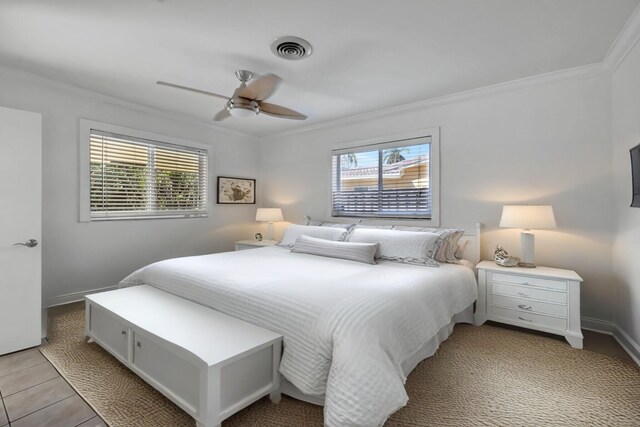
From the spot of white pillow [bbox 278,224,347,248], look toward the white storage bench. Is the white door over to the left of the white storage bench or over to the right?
right

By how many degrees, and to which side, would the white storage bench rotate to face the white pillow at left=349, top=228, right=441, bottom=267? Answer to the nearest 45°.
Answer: approximately 135° to its left

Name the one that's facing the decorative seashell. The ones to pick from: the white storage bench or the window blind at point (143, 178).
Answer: the window blind

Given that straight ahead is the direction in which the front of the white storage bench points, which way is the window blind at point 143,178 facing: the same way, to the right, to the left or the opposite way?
to the left

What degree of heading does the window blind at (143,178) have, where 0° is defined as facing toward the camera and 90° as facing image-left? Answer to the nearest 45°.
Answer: approximately 315°

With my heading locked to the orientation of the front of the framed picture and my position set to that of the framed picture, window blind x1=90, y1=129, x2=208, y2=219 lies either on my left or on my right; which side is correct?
on my right

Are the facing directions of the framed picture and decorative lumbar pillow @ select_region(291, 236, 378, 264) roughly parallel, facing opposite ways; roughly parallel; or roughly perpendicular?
roughly perpendicular

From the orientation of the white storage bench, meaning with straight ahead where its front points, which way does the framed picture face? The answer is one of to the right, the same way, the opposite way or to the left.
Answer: to the left

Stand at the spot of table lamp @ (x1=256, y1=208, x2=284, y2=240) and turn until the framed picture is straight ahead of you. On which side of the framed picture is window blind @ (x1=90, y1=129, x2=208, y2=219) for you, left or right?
left

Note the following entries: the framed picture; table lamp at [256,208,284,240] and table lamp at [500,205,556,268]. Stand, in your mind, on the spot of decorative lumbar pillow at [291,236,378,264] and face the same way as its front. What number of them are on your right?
2

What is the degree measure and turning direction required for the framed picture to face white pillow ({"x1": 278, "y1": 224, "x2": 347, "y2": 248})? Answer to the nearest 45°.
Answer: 0° — it already faces it

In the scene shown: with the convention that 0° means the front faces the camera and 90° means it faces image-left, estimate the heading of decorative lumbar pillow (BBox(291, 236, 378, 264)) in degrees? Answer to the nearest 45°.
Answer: approximately 45°

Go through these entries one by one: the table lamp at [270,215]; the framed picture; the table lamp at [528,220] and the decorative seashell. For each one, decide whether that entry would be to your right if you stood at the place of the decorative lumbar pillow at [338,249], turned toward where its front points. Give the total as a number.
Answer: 2

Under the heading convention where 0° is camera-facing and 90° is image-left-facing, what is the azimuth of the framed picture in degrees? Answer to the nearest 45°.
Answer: approximately 315°

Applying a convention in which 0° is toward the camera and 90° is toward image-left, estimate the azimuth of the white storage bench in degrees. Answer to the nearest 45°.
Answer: approximately 45°

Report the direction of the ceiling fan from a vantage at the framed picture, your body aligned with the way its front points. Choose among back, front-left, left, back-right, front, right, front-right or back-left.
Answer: front-right

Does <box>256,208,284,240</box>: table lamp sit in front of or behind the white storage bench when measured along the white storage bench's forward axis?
behind

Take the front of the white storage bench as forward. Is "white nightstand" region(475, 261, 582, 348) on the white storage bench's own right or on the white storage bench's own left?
on the white storage bench's own left
